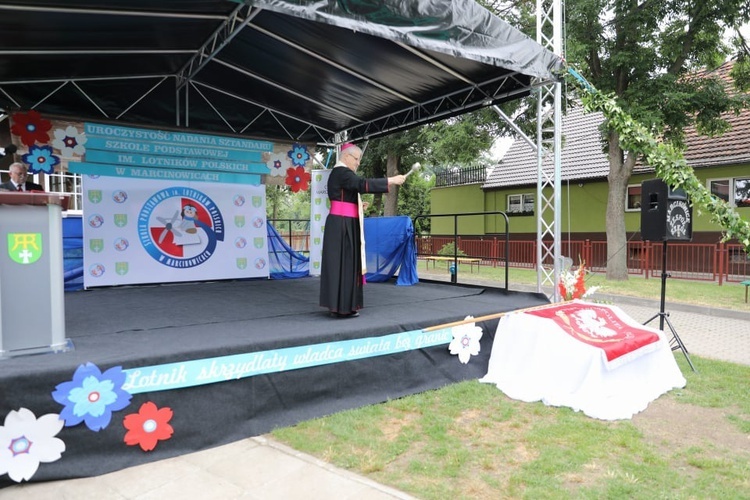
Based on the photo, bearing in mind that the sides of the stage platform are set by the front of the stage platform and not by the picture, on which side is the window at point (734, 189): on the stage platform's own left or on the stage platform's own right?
on the stage platform's own left

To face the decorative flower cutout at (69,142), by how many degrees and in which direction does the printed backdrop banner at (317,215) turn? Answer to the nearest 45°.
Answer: approximately 45° to its right

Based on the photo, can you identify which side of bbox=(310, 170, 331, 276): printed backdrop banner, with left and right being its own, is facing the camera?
front

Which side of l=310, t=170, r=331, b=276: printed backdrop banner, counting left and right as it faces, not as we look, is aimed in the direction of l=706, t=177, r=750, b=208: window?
left

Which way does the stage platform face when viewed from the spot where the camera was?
facing the viewer and to the right of the viewer

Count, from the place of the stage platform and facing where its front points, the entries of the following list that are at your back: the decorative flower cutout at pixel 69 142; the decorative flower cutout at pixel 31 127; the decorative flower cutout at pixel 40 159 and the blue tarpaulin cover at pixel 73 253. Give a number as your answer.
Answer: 4

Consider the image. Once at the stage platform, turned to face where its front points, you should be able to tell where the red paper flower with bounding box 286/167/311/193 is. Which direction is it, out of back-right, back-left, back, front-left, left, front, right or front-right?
back-left

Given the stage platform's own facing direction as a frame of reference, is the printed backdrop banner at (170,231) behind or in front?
behind

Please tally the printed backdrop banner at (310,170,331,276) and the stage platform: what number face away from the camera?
0

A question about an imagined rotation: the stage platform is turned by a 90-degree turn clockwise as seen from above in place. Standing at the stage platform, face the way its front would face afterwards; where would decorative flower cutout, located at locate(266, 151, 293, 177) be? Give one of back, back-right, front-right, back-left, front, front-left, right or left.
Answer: back-right

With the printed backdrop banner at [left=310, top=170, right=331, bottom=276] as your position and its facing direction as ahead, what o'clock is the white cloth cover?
The white cloth cover is roughly at 11 o'clock from the printed backdrop banner.

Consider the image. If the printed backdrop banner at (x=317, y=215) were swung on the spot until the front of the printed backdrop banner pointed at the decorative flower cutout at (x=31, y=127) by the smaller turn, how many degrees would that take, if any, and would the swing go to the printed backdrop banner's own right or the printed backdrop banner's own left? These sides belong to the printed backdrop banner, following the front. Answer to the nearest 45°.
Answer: approximately 45° to the printed backdrop banner's own right
